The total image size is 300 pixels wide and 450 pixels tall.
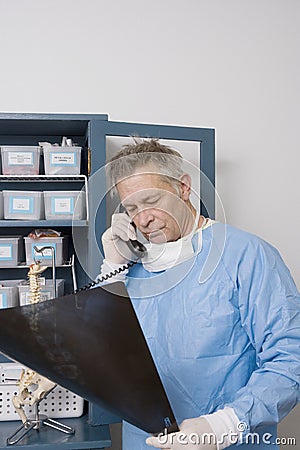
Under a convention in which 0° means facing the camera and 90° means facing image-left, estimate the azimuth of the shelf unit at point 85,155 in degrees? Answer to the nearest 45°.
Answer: approximately 0°

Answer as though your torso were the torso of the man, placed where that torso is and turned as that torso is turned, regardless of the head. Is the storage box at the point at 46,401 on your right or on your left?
on your right

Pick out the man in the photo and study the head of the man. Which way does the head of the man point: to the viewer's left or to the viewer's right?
to the viewer's left

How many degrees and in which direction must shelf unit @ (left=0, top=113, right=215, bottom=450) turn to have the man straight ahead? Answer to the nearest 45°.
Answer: approximately 45° to its left
